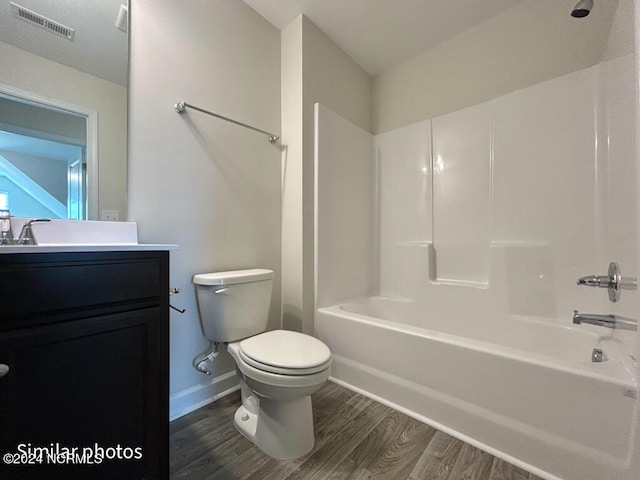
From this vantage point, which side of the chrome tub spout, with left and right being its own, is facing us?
left

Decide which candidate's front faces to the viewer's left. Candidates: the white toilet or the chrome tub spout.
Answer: the chrome tub spout

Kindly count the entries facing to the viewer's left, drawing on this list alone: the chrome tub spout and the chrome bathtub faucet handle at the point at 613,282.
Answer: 2

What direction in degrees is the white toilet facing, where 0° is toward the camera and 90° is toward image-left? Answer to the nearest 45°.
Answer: approximately 315°

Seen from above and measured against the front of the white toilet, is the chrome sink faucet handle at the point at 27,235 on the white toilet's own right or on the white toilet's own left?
on the white toilet's own right

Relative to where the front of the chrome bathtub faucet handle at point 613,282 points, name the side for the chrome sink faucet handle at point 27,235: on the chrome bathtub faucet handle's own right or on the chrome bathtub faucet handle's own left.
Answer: on the chrome bathtub faucet handle's own left

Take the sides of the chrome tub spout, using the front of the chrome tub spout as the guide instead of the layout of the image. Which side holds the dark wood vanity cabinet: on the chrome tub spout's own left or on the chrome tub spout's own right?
on the chrome tub spout's own left

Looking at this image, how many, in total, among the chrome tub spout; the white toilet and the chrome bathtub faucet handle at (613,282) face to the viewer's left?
2

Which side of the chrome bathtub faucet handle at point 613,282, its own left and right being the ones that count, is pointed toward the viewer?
left

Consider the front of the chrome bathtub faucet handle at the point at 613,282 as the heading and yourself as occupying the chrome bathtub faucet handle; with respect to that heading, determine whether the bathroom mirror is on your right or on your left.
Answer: on your left
